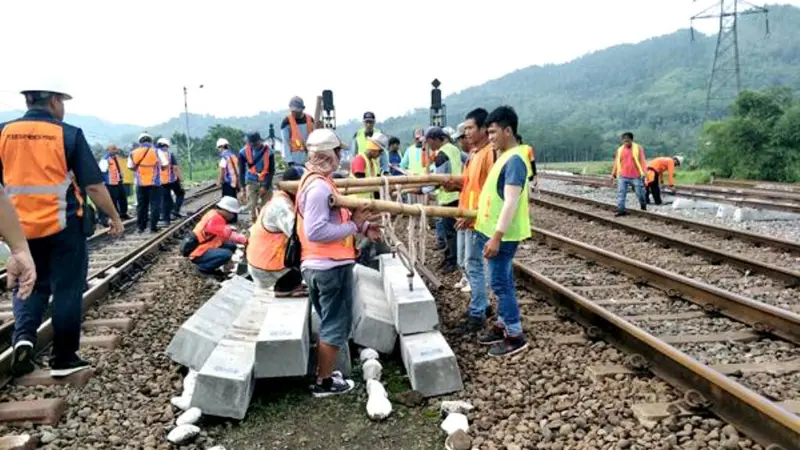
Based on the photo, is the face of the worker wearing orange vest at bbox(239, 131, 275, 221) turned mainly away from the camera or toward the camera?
toward the camera

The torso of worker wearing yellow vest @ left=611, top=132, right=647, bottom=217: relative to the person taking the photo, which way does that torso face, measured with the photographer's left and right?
facing the viewer

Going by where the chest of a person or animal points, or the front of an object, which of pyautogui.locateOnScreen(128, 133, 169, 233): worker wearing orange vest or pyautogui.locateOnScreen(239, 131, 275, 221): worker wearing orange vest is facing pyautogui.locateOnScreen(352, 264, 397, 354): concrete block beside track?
pyautogui.locateOnScreen(239, 131, 275, 221): worker wearing orange vest

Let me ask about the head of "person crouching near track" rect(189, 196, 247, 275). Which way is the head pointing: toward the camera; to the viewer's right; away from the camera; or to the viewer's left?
to the viewer's right

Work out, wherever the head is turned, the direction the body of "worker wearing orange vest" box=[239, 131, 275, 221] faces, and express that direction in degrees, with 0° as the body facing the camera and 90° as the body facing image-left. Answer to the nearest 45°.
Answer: approximately 0°

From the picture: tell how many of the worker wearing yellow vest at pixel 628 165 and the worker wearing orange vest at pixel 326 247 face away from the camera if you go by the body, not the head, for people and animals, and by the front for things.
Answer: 0

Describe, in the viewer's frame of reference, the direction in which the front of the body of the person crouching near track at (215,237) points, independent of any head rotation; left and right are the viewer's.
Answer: facing to the right of the viewer

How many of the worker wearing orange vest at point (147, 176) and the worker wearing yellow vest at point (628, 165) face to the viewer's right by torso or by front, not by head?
0

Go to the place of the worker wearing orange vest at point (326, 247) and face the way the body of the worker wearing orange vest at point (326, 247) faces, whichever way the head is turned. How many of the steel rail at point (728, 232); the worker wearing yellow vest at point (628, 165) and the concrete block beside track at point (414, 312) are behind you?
0

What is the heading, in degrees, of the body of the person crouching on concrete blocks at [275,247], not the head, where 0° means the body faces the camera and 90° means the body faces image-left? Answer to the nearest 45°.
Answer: approximately 270°

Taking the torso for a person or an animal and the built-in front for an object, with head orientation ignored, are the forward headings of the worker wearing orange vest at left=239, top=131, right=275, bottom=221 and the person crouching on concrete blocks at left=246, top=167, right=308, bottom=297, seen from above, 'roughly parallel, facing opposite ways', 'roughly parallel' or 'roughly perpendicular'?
roughly perpendicular

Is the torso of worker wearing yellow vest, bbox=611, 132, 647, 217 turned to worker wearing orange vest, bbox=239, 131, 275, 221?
no

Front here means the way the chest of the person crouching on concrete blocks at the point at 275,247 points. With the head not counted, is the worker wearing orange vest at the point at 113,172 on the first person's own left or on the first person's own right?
on the first person's own left
